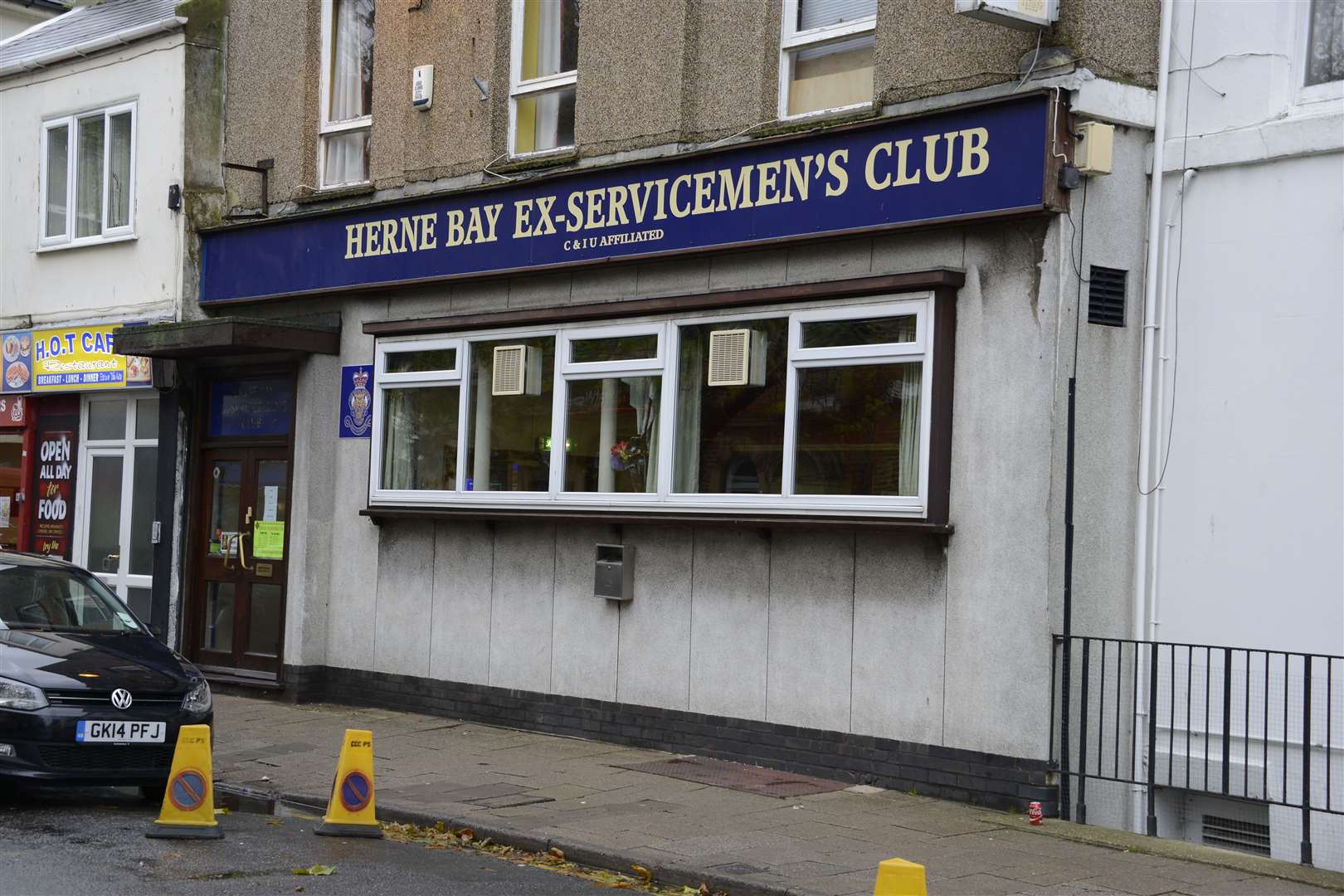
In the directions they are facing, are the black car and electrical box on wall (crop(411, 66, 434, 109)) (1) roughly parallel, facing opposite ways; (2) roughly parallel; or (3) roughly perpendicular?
roughly perpendicular

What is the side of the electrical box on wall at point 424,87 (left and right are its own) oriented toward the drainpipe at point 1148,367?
left

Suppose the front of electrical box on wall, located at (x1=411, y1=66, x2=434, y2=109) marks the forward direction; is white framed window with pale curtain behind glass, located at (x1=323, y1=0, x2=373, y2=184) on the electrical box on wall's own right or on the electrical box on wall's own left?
on the electrical box on wall's own right

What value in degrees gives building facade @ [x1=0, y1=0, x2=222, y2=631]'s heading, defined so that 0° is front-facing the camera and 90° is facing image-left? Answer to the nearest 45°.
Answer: approximately 45°

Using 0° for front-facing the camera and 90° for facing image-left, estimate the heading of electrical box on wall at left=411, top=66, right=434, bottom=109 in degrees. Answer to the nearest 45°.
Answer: approximately 45°

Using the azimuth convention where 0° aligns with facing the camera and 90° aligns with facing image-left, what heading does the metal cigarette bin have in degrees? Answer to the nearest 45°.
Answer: approximately 45°
